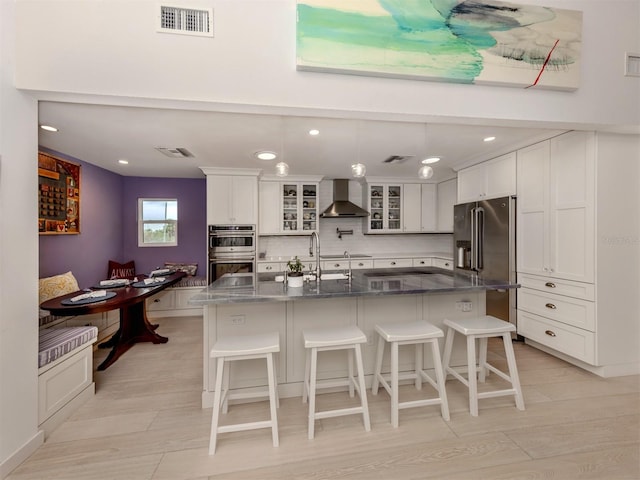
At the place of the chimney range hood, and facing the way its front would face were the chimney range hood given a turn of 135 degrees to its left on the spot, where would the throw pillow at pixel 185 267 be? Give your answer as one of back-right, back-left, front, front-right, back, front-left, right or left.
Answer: back-left

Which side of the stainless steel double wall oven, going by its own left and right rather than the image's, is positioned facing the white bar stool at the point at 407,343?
front

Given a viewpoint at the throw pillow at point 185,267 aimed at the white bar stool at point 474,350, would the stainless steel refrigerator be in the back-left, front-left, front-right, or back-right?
front-left

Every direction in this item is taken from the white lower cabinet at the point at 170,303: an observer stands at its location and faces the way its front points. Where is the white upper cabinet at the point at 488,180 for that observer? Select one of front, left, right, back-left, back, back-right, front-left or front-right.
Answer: front-left

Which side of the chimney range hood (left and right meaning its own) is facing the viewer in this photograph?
front

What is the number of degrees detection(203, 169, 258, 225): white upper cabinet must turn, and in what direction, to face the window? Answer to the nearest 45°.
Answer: approximately 135° to its right

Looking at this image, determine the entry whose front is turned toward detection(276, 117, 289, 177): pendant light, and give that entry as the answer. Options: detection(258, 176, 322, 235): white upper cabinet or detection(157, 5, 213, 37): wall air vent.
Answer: the white upper cabinet

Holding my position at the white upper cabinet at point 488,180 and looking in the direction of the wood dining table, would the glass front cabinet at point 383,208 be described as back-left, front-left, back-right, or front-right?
front-right

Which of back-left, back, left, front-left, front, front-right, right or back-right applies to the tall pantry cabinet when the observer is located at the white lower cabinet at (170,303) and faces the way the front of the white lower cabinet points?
front-left

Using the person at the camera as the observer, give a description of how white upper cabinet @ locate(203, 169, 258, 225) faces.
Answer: facing the viewer

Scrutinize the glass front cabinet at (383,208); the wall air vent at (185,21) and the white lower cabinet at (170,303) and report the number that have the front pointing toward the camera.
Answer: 3

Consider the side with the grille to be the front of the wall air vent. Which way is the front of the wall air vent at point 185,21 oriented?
toward the camera

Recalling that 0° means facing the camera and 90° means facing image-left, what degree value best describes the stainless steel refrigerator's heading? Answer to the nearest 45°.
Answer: approximately 45°

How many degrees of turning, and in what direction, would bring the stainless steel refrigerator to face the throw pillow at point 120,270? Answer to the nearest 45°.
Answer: approximately 45° to its right
